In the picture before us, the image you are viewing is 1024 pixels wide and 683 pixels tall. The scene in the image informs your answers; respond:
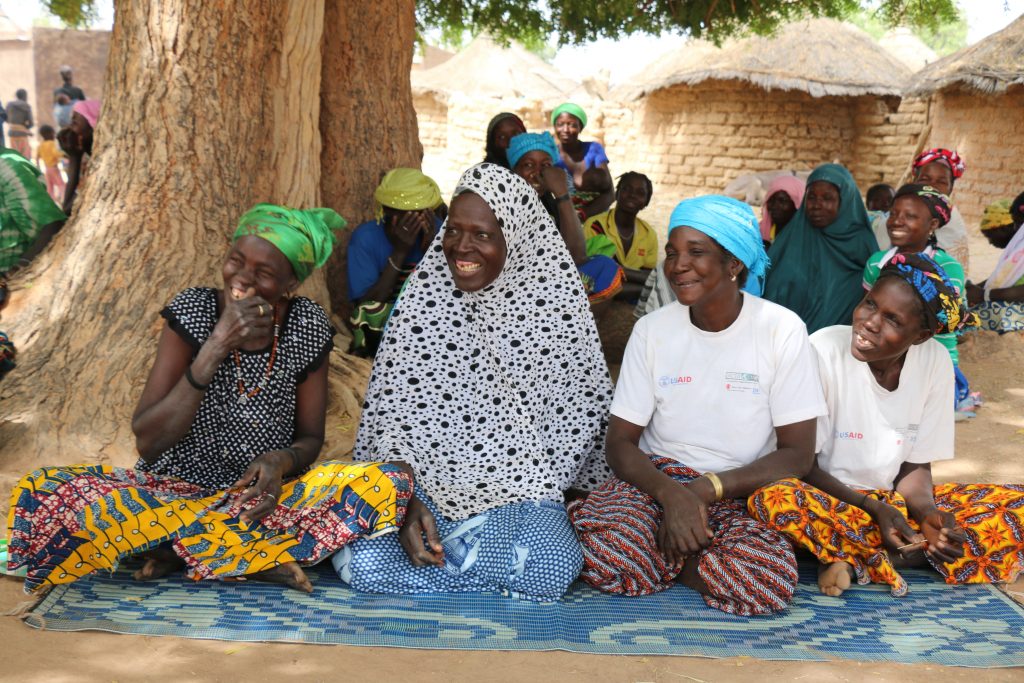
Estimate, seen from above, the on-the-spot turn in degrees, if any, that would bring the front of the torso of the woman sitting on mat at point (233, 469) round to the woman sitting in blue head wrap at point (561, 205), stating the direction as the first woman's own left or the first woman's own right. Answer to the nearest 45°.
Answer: approximately 135° to the first woman's own left

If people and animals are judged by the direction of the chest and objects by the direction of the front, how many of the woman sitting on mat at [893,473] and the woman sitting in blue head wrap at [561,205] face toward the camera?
2

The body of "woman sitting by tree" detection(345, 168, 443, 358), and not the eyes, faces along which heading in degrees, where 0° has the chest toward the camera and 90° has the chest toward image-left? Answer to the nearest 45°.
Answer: approximately 315°

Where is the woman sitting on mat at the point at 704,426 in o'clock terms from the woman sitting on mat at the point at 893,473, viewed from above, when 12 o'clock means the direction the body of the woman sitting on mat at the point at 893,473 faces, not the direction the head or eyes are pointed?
the woman sitting on mat at the point at 704,426 is roughly at 2 o'clock from the woman sitting on mat at the point at 893,473.

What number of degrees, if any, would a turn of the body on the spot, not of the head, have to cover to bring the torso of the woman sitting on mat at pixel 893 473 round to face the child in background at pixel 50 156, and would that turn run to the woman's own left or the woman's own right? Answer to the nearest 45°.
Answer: approximately 135° to the woman's own right

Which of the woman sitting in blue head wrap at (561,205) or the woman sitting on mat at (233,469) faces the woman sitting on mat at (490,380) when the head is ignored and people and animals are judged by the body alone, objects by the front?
the woman sitting in blue head wrap at (561,205)

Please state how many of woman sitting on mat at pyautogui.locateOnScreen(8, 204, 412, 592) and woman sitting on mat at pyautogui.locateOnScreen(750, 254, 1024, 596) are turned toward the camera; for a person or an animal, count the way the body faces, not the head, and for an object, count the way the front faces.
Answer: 2

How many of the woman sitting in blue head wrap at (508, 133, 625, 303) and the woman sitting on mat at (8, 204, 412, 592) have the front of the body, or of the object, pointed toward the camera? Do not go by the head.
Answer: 2

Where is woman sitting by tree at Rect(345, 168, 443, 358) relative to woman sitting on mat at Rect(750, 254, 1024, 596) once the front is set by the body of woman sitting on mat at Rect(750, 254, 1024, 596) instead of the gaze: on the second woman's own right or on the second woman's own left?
on the second woman's own right

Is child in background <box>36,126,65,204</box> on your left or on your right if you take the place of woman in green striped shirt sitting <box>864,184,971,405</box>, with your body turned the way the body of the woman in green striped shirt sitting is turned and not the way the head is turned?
on your right

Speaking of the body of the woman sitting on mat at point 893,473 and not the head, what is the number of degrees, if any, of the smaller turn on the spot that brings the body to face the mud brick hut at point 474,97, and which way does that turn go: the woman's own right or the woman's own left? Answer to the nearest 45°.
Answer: approximately 135° to the woman's own right
